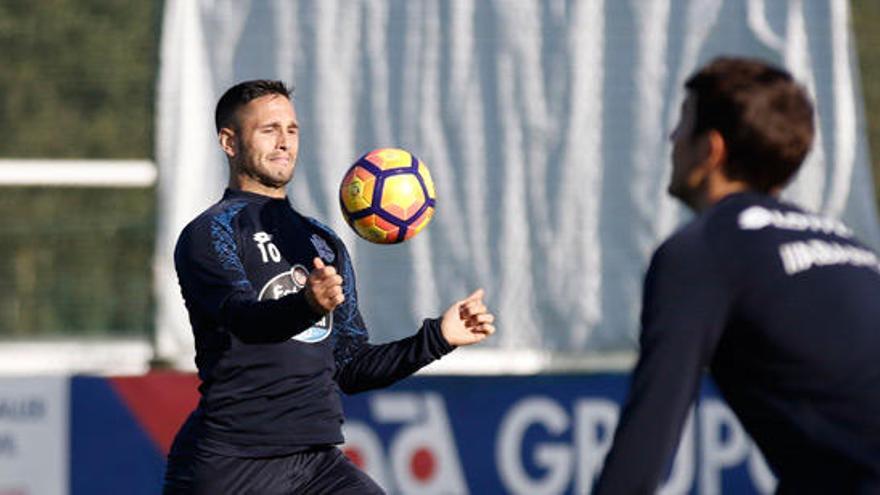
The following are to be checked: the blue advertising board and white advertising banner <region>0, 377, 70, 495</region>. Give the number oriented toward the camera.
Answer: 2

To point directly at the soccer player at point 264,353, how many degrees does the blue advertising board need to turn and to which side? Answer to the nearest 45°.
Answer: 0° — it already faces them

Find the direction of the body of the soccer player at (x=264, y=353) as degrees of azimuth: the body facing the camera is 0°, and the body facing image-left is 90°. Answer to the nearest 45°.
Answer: approximately 315°

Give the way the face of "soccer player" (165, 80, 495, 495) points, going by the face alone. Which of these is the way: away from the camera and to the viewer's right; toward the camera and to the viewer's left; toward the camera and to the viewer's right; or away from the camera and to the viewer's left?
toward the camera and to the viewer's right

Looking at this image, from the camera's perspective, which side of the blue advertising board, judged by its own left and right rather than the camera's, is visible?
front

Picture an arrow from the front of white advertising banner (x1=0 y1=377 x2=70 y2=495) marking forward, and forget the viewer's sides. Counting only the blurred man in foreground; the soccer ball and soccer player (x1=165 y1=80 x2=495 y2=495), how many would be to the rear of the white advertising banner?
0

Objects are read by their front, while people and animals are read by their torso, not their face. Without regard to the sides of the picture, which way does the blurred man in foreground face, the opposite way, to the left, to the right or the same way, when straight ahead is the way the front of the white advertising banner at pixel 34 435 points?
the opposite way

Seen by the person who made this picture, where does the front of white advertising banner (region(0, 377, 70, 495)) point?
facing the viewer

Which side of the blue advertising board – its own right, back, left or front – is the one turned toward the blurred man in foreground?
front

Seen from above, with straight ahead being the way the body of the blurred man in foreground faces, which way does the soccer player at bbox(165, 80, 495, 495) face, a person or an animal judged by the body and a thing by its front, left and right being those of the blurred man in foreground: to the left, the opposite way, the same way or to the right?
the opposite way

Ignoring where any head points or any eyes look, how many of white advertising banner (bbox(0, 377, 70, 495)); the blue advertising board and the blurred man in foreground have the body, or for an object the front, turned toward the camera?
2

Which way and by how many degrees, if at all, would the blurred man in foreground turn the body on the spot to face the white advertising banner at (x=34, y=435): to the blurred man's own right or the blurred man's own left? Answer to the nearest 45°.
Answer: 0° — they already face it

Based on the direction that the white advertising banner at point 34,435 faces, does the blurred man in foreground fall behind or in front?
in front

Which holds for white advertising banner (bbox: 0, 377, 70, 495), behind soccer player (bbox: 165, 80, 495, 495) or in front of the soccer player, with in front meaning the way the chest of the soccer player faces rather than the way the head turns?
behind

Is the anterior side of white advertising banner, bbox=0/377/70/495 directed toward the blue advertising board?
no

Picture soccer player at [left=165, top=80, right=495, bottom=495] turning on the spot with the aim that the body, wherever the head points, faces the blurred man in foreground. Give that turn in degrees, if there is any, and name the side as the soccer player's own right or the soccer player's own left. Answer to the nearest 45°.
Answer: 0° — they already face them
